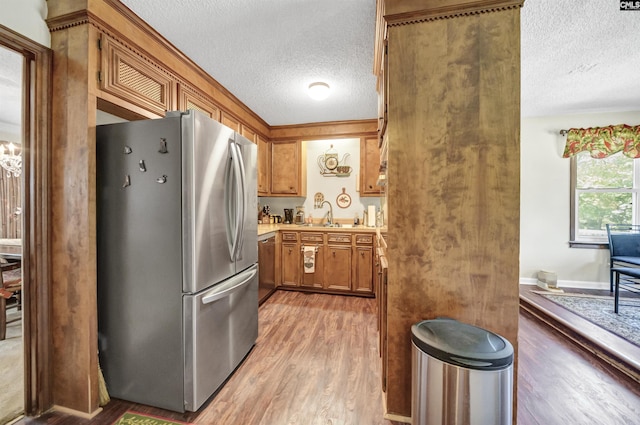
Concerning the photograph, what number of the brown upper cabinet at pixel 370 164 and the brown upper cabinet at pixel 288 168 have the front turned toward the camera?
2

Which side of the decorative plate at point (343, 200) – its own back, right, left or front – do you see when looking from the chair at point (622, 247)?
left

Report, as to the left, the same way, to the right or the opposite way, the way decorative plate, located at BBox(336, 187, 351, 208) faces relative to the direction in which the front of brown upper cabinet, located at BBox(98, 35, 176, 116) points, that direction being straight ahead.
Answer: to the right

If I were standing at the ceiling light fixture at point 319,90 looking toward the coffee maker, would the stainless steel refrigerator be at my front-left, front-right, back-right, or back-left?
back-left

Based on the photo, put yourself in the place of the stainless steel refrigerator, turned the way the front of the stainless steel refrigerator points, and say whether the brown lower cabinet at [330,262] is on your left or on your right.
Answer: on your left

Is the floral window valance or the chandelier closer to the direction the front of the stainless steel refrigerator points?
the floral window valance

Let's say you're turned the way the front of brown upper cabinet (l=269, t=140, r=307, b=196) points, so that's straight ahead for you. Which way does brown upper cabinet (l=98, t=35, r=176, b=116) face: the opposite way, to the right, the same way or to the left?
to the left

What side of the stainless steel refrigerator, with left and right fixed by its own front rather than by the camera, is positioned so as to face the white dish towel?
left

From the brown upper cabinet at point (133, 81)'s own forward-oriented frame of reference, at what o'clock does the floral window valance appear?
The floral window valance is roughly at 11 o'clock from the brown upper cabinet.

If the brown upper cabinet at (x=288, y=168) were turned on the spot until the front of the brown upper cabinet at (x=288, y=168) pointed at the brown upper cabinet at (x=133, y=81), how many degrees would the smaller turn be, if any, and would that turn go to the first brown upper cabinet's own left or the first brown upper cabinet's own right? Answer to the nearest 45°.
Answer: approximately 45° to the first brown upper cabinet's own right

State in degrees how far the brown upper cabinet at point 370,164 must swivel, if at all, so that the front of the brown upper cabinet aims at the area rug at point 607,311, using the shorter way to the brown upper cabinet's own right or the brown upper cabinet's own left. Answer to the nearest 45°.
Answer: approximately 90° to the brown upper cabinet's own left

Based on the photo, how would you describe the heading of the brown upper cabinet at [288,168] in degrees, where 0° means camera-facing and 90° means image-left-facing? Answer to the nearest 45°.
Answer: approximately 0°
